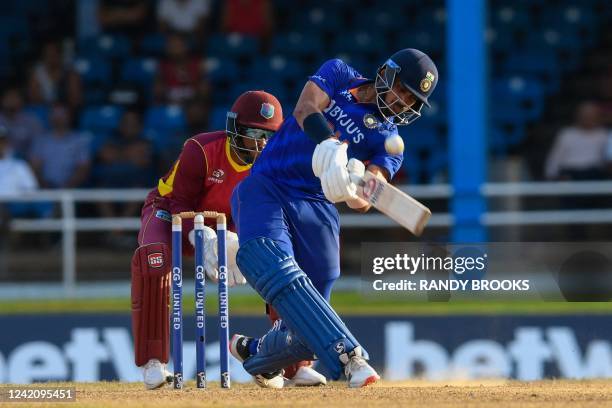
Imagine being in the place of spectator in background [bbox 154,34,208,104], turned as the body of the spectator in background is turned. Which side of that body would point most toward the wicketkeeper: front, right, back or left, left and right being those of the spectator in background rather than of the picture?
front

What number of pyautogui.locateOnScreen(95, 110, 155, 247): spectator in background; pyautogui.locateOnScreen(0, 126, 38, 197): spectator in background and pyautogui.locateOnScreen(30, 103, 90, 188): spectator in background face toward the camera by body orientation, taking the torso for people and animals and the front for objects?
3

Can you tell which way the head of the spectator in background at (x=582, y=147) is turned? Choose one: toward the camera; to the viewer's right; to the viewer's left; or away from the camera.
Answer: toward the camera

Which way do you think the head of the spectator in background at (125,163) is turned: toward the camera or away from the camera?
toward the camera

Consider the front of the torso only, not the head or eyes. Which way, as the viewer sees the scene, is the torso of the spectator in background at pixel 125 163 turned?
toward the camera

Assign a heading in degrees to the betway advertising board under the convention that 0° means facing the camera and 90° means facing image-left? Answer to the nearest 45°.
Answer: approximately 0°

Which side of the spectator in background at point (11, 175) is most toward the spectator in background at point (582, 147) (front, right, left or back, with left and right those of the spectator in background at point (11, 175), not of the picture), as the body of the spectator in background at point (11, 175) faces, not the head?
left

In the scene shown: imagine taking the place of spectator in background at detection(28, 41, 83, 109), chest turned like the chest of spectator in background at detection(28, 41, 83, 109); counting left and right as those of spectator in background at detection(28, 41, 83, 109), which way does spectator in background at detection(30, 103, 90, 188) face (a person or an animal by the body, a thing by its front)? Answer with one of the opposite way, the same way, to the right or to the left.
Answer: the same way

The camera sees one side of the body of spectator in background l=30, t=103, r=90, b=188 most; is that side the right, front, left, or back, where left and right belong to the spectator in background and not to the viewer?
front

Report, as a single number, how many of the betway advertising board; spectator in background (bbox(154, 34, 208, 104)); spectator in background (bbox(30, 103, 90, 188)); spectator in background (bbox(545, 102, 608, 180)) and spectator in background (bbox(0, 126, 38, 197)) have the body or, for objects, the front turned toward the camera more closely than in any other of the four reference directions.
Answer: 5

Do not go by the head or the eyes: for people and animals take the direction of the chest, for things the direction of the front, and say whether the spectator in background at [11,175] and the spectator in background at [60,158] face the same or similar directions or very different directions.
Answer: same or similar directions

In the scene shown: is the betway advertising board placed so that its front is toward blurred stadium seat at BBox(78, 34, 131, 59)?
no

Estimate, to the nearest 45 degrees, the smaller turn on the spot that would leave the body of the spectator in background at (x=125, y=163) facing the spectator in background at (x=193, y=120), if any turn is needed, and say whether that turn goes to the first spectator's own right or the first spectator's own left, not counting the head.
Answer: approximately 135° to the first spectator's own left

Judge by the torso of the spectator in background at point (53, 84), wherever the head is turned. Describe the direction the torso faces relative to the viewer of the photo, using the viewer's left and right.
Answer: facing the viewer

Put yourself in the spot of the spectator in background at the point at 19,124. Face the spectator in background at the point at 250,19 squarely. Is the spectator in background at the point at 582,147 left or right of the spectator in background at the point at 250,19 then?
right

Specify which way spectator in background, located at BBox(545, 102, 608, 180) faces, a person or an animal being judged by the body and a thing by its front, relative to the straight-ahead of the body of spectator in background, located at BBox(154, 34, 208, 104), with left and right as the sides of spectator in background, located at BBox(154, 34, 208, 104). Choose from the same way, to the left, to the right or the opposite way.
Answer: the same way

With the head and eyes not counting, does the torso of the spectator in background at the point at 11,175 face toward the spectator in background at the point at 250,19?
no

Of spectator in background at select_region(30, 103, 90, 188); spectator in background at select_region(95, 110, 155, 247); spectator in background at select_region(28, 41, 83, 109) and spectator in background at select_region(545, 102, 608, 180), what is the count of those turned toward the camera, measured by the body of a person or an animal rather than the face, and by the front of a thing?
4

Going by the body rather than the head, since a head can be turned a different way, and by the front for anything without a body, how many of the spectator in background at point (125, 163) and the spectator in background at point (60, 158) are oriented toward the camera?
2
